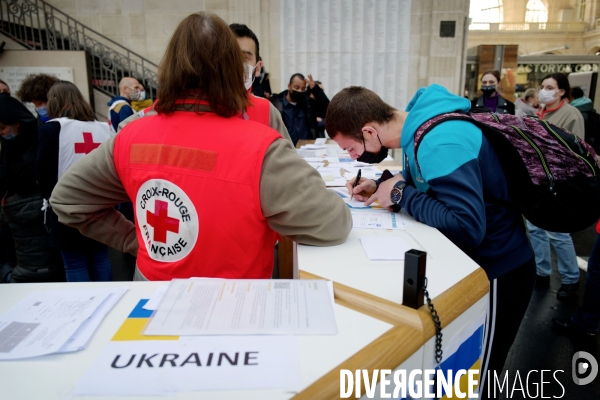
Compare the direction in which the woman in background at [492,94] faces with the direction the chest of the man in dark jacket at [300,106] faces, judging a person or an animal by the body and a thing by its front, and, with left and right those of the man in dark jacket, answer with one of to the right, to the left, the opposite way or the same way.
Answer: the same way

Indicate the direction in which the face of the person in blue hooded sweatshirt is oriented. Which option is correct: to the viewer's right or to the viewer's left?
to the viewer's left

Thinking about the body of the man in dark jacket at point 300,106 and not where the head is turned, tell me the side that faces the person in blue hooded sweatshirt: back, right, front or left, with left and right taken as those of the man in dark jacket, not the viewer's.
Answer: front

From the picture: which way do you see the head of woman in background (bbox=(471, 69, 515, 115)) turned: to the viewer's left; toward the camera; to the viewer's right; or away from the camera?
toward the camera

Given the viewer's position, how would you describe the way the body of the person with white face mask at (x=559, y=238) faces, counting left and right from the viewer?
facing the viewer and to the left of the viewer

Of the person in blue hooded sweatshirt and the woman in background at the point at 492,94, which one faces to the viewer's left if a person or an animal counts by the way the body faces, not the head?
the person in blue hooded sweatshirt

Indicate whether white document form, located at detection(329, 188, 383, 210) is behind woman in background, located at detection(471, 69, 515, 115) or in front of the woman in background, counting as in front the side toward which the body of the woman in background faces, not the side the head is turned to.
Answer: in front

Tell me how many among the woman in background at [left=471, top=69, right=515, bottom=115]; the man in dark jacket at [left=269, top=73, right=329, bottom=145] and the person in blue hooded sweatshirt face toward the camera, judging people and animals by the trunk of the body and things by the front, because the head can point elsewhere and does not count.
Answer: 2

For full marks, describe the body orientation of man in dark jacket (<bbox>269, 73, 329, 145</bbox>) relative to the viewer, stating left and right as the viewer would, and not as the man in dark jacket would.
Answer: facing the viewer

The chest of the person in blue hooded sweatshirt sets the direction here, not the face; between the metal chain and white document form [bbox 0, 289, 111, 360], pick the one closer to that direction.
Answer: the white document form

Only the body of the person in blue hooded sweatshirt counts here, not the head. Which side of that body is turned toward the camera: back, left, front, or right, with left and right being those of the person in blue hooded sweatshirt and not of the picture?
left

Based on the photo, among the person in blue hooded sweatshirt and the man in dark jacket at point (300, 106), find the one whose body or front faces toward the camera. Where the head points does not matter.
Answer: the man in dark jacket

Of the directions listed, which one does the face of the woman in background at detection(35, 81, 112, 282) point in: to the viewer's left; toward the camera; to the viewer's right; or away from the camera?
away from the camera

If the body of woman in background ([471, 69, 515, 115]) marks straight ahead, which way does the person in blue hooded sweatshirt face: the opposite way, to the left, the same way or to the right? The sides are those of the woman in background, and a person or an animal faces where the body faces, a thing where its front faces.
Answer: to the right

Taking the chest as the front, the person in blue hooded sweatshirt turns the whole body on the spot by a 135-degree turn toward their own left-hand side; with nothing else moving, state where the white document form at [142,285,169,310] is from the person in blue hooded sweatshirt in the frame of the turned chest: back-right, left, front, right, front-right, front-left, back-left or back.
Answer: right

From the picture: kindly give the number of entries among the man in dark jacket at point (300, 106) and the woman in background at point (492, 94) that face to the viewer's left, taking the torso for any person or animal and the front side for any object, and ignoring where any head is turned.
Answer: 0

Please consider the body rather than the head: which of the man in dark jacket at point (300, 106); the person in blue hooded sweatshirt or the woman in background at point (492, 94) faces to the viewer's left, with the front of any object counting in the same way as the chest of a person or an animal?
the person in blue hooded sweatshirt

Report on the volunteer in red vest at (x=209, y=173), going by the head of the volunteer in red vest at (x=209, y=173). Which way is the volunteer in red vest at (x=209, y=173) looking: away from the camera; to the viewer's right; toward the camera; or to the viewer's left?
away from the camera
